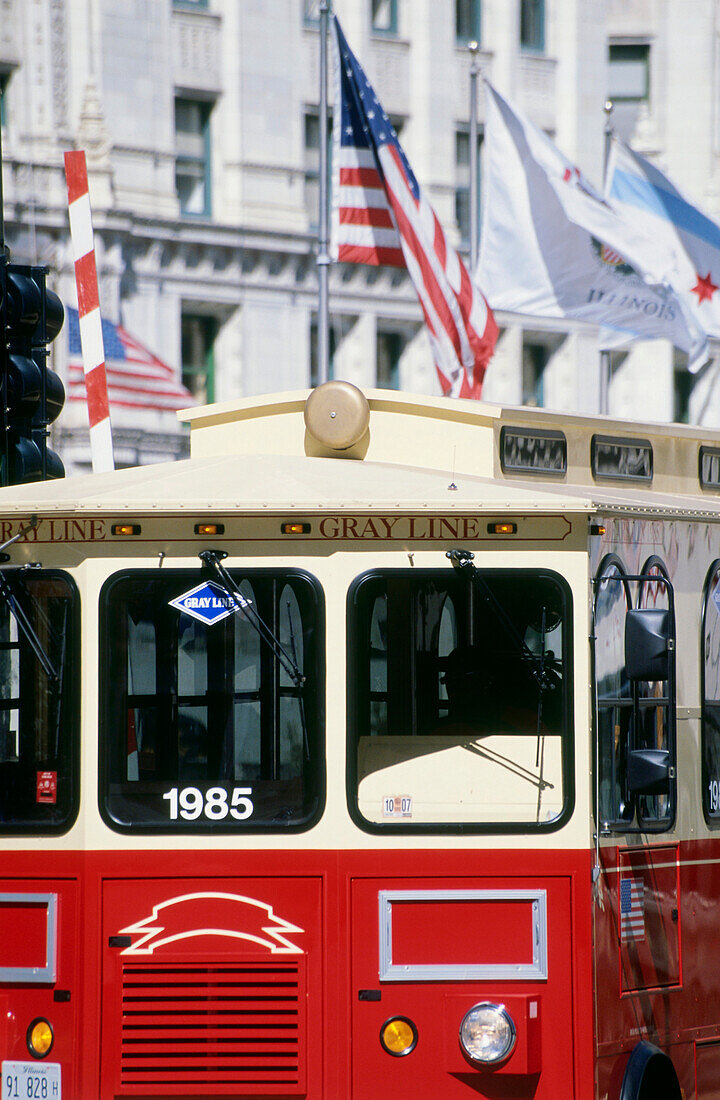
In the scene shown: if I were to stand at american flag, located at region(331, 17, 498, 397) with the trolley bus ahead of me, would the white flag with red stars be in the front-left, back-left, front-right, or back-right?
back-left

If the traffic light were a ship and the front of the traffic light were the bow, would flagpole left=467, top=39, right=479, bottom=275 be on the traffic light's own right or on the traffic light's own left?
on the traffic light's own left

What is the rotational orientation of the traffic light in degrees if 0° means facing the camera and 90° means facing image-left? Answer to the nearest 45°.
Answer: approximately 270°

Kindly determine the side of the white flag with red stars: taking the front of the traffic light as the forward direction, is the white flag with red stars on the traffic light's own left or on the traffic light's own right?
on the traffic light's own left

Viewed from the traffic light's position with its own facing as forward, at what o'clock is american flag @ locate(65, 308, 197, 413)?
The american flag is roughly at 9 o'clock from the traffic light.

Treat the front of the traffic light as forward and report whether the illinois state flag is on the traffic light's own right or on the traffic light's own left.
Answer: on the traffic light's own left
